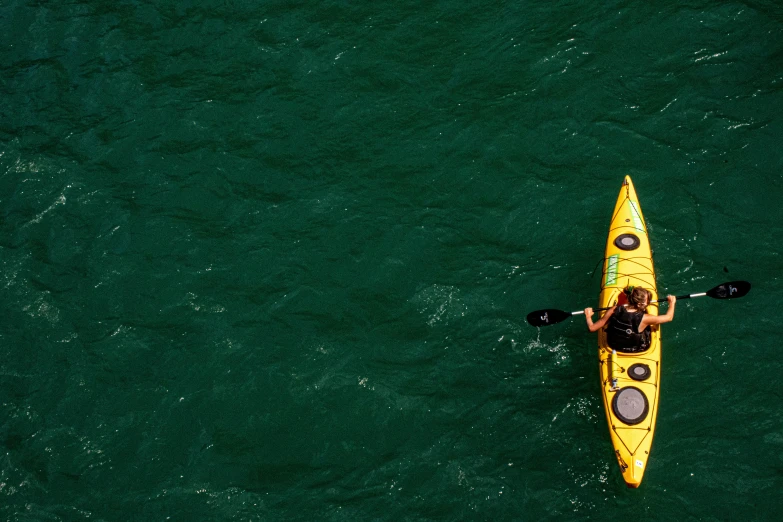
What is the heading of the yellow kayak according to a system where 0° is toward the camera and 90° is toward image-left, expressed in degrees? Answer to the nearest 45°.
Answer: approximately 180°
